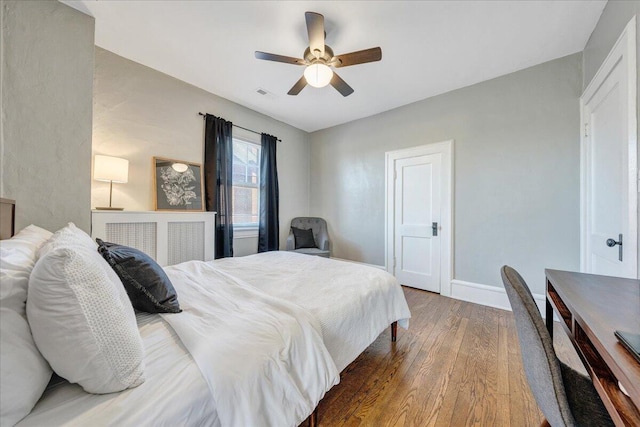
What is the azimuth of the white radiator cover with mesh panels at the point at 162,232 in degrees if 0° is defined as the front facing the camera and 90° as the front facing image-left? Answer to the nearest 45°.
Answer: approximately 0°

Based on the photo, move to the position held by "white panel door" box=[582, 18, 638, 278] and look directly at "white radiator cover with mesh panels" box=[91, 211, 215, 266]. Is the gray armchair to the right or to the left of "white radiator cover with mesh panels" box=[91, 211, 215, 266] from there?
right

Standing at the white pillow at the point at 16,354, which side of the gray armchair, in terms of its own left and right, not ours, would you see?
front

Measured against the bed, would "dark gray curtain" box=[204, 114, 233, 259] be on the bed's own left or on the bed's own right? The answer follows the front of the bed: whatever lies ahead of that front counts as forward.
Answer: on the bed's own left

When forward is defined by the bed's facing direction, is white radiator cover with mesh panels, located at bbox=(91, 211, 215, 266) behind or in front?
behind

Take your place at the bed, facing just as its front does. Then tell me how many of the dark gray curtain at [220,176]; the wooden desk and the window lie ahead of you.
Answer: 1

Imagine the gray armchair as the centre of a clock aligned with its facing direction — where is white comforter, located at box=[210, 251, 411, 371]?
The white comforter is roughly at 12 o'clock from the gray armchair.

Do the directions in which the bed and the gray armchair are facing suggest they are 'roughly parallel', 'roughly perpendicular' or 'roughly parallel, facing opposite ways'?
roughly perpendicular

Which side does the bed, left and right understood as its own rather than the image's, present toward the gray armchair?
left

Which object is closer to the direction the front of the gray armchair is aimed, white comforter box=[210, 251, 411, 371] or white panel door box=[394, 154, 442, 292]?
the white comforter
